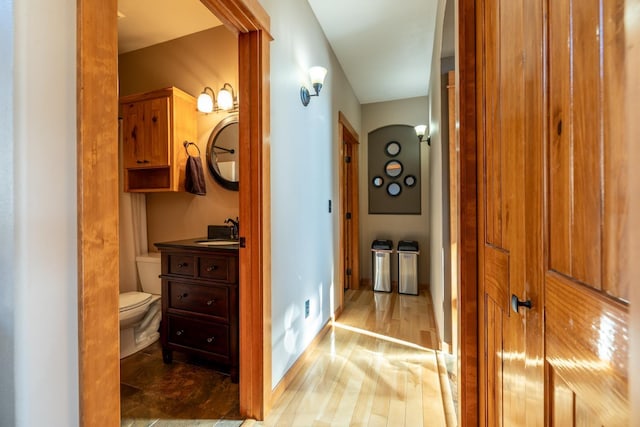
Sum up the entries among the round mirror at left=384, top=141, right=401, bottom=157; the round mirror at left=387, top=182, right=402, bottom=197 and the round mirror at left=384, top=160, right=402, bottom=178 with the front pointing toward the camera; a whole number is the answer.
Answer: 3

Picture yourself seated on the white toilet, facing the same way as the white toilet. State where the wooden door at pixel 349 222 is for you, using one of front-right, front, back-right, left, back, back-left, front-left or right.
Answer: back-left

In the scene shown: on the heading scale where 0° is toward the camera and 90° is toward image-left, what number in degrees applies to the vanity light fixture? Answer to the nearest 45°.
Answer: approximately 45°

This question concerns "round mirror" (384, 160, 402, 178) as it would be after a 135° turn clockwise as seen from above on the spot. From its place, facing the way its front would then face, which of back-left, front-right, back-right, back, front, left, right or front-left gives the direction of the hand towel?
left

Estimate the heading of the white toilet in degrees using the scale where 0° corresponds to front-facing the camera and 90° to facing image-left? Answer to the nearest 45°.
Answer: approximately 45°

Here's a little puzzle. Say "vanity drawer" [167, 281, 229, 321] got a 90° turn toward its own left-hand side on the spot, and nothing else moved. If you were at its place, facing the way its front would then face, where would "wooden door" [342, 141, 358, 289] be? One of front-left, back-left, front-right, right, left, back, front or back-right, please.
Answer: left

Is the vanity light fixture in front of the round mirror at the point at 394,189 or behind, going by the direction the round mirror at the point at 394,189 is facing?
in front
